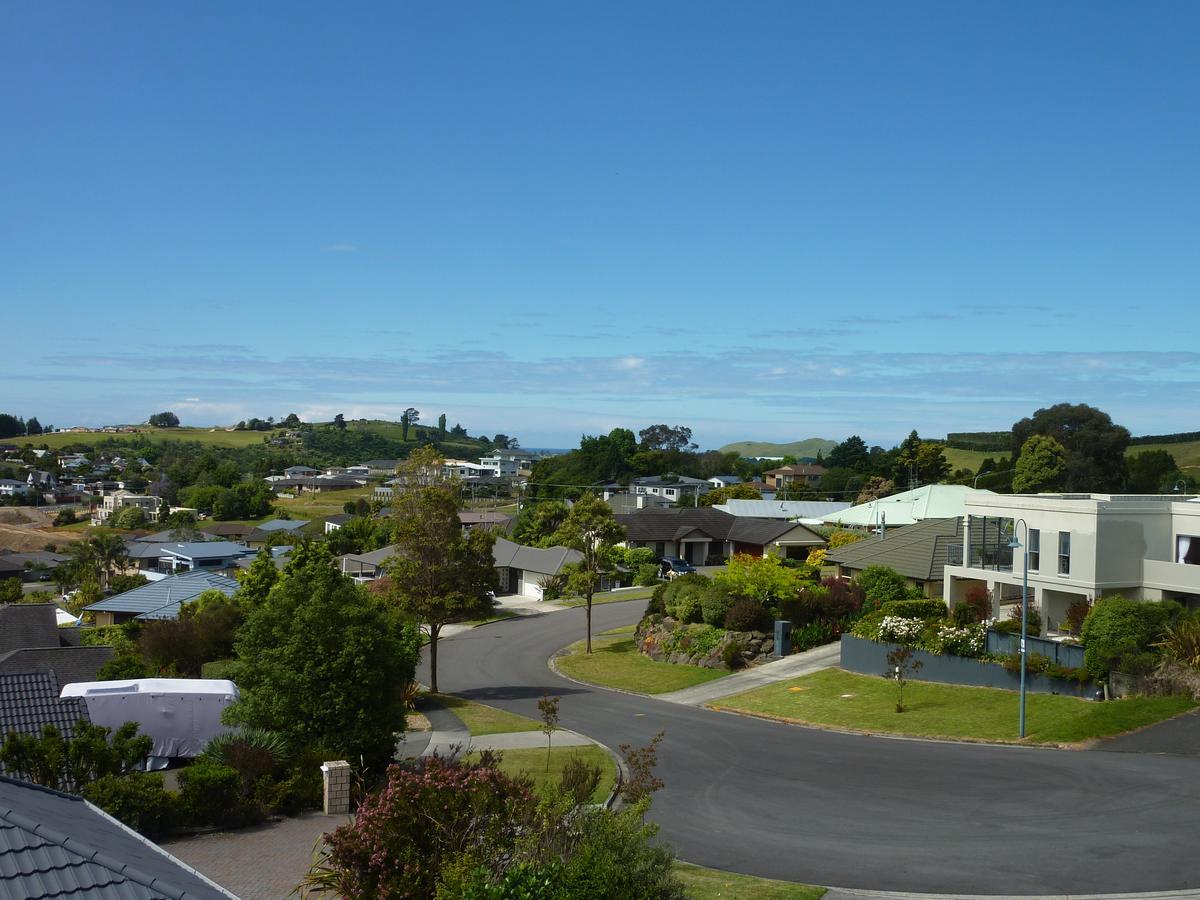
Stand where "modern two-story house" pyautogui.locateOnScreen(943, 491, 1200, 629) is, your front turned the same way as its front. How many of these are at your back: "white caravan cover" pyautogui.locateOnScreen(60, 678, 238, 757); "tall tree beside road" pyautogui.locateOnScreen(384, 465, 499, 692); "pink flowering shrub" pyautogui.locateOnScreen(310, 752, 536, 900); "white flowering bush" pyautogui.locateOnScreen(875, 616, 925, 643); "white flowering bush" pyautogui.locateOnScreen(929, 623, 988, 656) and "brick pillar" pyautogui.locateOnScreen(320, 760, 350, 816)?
0

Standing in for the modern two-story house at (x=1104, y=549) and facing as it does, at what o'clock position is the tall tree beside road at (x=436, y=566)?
The tall tree beside road is roughly at 1 o'clock from the modern two-story house.

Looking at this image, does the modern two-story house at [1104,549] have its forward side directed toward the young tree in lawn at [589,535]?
no

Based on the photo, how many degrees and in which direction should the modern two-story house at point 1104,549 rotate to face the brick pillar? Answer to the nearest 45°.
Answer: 0° — it already faces it

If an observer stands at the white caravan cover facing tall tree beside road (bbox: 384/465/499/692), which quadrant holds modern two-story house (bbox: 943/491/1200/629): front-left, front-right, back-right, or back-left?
front-right

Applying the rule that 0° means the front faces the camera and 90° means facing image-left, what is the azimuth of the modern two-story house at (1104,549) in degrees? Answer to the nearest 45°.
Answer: approximately 45°

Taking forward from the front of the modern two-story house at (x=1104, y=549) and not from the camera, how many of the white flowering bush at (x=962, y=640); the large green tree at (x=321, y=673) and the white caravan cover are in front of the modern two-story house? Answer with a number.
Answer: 3

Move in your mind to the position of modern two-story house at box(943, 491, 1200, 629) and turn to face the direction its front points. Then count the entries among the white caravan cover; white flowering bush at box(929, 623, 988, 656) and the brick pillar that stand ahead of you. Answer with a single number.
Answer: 3

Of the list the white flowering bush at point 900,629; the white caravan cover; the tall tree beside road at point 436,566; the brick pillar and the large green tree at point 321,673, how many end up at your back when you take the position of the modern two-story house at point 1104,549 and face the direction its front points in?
0

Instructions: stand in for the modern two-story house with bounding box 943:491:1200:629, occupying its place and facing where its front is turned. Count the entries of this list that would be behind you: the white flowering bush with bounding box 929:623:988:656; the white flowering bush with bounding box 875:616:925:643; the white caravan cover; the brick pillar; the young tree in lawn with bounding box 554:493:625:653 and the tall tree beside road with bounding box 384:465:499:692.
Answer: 0

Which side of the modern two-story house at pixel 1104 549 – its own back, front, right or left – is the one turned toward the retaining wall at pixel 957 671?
front

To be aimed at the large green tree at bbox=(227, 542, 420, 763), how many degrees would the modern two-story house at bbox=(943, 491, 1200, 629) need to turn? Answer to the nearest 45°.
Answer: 0° — it already faces it

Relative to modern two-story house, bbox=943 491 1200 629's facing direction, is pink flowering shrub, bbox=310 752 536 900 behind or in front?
in front

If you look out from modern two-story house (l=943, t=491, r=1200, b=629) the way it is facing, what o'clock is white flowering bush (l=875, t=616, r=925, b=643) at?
The white flowering bush is roughly at 1 o'clock from the modern two-story house.

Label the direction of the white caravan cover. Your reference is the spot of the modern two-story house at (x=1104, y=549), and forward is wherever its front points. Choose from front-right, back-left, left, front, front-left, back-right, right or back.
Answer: front

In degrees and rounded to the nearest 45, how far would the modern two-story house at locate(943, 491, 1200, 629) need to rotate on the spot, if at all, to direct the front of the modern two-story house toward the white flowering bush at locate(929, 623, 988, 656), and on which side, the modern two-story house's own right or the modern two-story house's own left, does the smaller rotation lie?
0° — it already faces it
